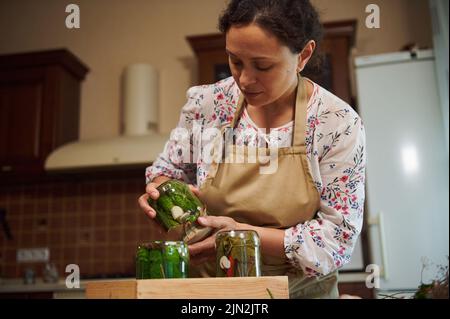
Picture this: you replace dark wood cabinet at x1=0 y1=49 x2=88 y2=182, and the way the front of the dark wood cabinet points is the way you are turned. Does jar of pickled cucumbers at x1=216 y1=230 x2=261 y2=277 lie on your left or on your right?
on your left

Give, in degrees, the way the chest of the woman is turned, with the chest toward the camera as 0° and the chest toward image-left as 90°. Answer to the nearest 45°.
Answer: approximately 45°

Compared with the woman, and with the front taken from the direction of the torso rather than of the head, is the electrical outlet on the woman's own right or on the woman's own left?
on the woman's own right

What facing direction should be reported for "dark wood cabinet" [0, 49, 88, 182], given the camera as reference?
facing the viewer and to the left of the viewer

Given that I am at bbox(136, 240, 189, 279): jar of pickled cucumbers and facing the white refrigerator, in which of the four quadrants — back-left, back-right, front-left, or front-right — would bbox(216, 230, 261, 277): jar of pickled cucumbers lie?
front-right

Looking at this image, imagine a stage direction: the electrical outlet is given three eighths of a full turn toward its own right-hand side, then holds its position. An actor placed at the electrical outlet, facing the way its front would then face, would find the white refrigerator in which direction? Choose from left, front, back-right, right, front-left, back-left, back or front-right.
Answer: back

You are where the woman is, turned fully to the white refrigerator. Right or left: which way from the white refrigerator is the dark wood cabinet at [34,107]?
left

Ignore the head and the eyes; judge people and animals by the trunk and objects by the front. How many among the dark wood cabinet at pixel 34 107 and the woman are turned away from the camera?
0

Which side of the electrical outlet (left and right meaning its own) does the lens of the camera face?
front

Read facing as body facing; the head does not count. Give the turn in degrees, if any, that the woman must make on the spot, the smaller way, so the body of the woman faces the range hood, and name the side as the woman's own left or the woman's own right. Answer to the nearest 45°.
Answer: approximately 135° to the woman's own right

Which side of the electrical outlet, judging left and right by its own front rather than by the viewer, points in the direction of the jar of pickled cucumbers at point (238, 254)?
front

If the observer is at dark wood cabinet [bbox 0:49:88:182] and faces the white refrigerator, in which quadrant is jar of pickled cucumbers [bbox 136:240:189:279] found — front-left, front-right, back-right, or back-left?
front-right

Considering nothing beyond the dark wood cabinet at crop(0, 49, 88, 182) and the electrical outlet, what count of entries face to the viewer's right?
0
